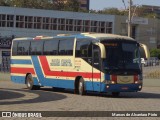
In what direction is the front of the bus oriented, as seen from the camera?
facing the viewer and to the right of the viewer
